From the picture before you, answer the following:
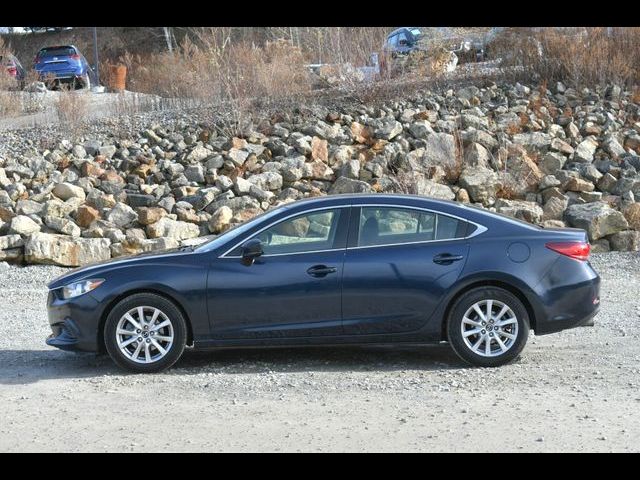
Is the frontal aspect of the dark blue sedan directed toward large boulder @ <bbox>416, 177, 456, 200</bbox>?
no

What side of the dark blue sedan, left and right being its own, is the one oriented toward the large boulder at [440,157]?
right

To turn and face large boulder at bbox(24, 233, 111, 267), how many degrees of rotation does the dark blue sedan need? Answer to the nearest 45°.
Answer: approximately 45° to its right

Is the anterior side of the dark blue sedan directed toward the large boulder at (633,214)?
no

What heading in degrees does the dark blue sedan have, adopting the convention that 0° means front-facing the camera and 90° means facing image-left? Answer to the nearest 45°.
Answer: approximately 90°

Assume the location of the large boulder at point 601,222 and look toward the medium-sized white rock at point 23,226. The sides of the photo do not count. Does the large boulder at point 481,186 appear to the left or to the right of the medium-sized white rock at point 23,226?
right

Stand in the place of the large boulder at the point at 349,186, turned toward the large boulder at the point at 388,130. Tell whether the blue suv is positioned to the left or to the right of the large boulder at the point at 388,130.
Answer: left

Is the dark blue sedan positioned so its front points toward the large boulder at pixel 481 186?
no

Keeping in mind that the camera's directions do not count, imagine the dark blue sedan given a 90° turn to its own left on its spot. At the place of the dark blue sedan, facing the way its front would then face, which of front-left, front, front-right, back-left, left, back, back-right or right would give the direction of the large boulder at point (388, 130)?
back

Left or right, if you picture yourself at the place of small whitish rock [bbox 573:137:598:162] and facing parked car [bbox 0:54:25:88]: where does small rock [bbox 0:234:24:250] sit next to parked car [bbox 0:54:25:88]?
left

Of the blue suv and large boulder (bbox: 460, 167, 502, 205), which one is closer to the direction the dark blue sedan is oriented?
the blue suv

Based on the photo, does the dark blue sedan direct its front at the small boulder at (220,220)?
no
